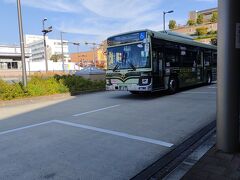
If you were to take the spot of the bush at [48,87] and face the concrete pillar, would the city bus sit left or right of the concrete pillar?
left

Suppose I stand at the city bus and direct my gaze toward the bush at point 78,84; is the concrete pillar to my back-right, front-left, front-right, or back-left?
front-left

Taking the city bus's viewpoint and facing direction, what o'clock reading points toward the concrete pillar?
The concrete pillar is roughly at 10 o'clock from the city bus.

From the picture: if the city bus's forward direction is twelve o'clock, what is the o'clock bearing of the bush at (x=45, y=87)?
The bush is roughly at 2 o'clock from the city bus.

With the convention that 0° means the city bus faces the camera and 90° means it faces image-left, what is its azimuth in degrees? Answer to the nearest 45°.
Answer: approximately 45°

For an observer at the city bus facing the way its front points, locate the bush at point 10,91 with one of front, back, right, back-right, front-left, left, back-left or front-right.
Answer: front-right

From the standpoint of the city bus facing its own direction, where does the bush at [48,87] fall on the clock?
The bush is roughly at 2 o'clock from the city bus.
